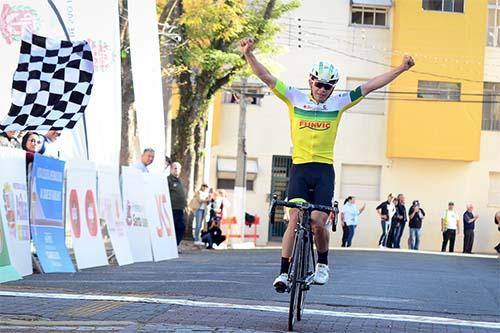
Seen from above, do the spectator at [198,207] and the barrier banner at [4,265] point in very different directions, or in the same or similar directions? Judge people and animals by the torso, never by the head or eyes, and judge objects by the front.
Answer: same or similar directions

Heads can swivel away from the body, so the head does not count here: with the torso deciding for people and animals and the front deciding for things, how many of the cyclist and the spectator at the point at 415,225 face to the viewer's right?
0

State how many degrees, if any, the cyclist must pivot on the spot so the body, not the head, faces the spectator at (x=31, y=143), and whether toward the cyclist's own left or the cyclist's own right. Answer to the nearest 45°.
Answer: approximately 135° to the cyclist's own right

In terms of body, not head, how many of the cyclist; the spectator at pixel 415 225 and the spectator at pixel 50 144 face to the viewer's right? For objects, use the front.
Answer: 1

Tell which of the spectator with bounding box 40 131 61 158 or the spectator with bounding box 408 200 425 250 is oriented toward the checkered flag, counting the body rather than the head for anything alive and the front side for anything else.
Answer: the spectator with bounding box 408 200 425 250

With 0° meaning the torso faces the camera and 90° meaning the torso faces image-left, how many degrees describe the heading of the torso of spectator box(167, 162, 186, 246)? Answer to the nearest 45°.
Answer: approximately 315°

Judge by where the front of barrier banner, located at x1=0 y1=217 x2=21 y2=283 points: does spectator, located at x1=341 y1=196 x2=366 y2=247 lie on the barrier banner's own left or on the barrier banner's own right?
on the barrier banner's own left

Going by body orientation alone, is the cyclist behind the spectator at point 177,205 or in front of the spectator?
in front

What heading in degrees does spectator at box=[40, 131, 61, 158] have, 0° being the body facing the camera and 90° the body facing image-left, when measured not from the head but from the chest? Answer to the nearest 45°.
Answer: approximately 270°

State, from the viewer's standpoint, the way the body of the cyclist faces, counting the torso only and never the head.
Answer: toward the camera

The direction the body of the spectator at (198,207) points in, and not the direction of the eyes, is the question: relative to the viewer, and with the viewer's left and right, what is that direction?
facing the viewer and to the right of the viewer

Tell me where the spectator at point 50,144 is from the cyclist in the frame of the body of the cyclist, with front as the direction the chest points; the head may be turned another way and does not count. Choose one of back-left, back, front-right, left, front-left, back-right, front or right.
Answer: back-right

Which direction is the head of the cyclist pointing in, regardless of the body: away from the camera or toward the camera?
toward the camera

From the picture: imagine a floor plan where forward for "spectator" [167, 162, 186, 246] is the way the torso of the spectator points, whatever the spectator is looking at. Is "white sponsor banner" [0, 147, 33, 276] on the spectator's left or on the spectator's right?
on the spectator's right
